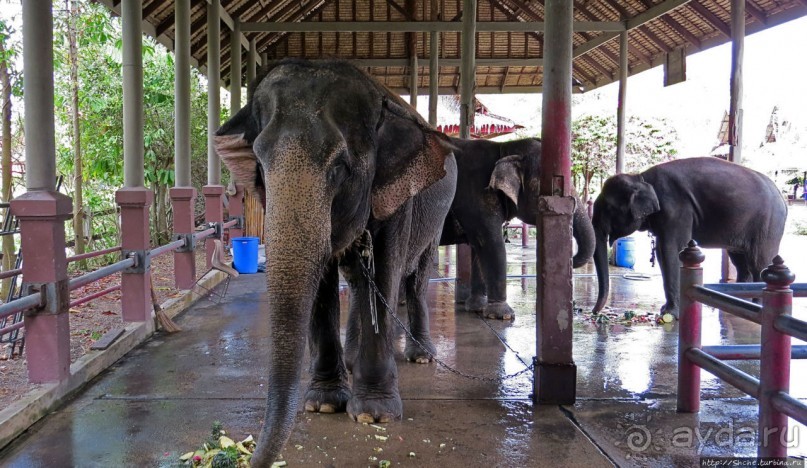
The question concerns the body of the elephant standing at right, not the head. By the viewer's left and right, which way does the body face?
facing to the left of the viewer

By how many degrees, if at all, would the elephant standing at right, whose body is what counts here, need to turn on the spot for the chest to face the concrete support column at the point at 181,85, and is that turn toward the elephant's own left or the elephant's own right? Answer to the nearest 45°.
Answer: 0° — it already faces it

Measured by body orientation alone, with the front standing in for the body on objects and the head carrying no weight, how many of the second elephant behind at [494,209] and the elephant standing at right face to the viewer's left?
1

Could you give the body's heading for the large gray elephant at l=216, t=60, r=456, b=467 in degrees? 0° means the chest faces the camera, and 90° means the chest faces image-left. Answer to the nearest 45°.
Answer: approximately 45°

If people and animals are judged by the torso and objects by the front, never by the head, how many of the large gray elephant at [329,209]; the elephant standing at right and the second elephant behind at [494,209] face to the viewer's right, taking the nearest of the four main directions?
1

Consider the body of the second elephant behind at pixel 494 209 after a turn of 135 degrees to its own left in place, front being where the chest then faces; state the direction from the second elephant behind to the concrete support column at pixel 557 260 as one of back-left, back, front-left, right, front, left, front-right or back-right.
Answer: back-left

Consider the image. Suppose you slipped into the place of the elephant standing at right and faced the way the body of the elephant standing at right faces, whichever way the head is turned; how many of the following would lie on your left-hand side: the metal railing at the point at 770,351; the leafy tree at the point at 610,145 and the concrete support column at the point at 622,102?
1

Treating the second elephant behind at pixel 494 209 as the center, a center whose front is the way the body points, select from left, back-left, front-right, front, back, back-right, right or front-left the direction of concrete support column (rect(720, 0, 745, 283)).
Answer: front-left

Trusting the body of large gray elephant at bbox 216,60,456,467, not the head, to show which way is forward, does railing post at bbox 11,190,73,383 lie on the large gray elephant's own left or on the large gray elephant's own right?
on the large gray elephant's own right

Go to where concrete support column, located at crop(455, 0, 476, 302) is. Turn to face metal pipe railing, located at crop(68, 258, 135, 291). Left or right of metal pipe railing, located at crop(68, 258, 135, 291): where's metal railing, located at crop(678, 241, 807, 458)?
left

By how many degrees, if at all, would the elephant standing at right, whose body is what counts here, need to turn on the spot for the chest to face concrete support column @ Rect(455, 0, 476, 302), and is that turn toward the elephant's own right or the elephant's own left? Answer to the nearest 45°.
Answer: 0° — it already faces it

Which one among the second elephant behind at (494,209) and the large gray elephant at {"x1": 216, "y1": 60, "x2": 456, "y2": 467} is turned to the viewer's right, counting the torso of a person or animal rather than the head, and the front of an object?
the second elephant behind

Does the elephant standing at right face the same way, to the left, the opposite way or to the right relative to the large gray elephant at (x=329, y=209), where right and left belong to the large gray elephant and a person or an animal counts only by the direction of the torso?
to the right

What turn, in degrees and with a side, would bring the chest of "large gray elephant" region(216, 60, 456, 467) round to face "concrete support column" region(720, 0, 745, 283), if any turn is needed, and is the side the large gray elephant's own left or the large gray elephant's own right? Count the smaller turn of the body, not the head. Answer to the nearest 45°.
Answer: approximately 180°
